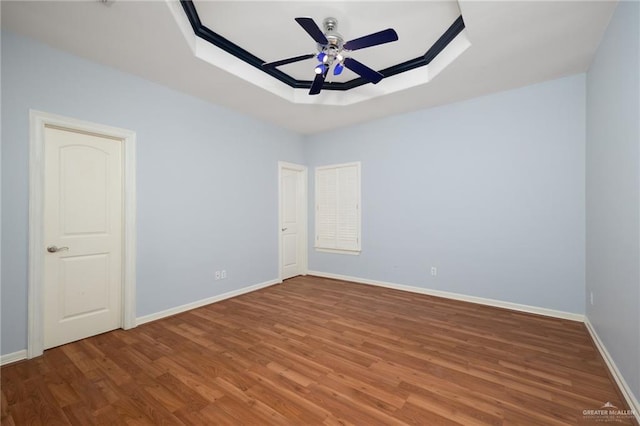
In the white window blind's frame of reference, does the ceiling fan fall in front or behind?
in front

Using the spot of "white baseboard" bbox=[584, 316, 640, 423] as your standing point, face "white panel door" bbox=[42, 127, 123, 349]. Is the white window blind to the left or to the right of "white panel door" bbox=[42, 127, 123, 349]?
right

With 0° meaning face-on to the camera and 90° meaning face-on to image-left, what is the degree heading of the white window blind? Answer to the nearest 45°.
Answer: approximately 45°

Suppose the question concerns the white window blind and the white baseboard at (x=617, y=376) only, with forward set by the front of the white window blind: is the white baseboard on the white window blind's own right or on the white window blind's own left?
on the white window blind's own left

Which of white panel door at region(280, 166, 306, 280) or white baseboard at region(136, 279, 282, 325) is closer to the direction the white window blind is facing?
the white baseboard

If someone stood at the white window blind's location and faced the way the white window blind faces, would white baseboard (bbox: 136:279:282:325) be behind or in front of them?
in front

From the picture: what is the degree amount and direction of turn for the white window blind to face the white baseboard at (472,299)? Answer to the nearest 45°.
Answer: approximately 90° to its left

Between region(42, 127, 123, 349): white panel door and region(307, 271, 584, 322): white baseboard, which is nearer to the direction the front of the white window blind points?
the white panel door

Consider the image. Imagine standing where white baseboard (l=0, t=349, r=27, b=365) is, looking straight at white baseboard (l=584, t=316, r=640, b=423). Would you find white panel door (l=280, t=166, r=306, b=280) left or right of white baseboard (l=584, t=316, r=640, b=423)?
left

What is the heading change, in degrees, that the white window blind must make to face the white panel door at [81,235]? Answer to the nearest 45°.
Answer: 0° — it already faces it
